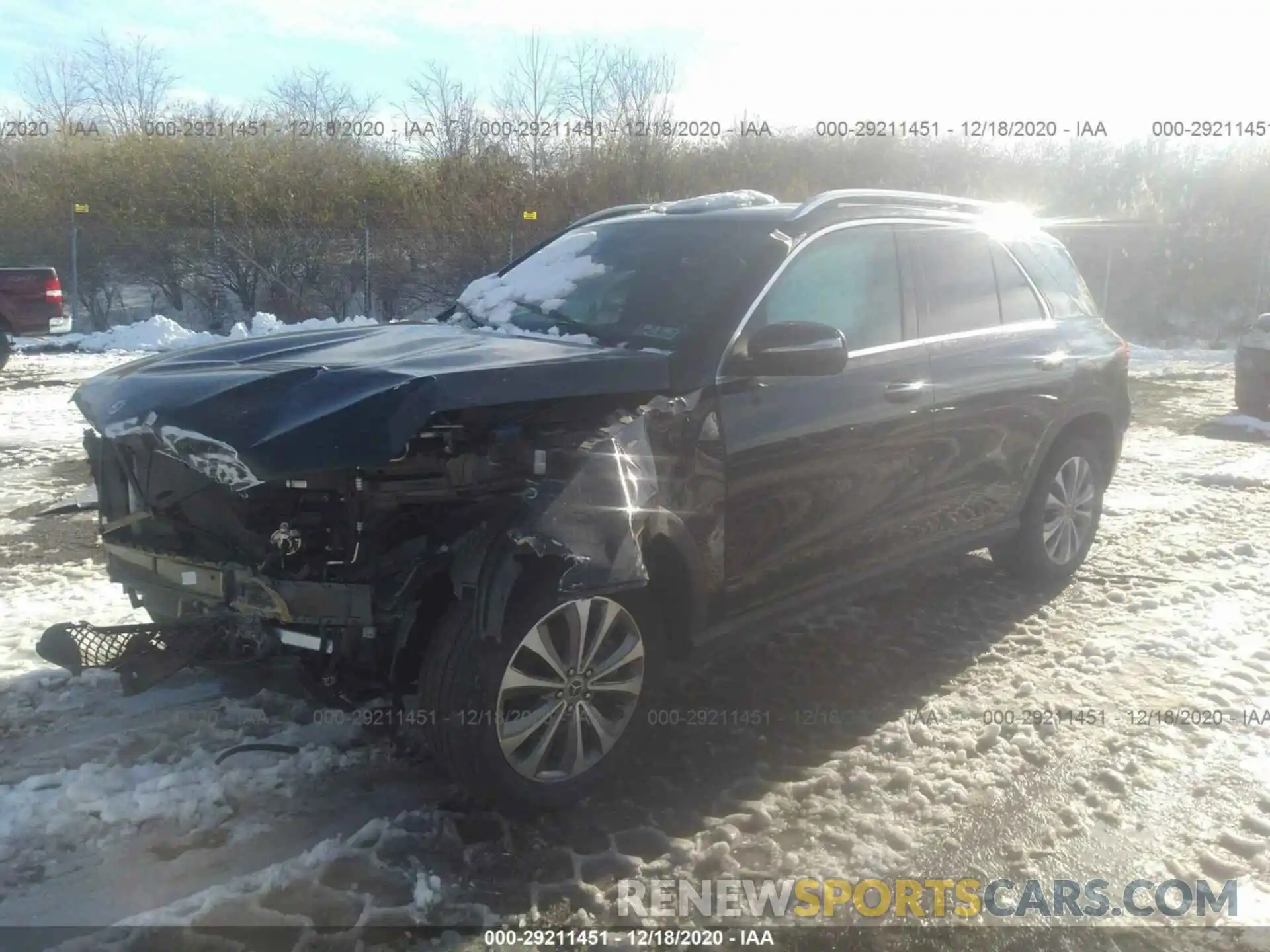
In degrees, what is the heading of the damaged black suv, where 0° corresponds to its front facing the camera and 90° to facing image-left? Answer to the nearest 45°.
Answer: approximately 45°

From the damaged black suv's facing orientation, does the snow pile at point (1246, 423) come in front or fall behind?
behind

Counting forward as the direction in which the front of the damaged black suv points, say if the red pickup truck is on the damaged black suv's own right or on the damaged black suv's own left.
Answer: on the damaged black suv's own right

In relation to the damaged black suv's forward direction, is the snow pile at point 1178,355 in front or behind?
behind
